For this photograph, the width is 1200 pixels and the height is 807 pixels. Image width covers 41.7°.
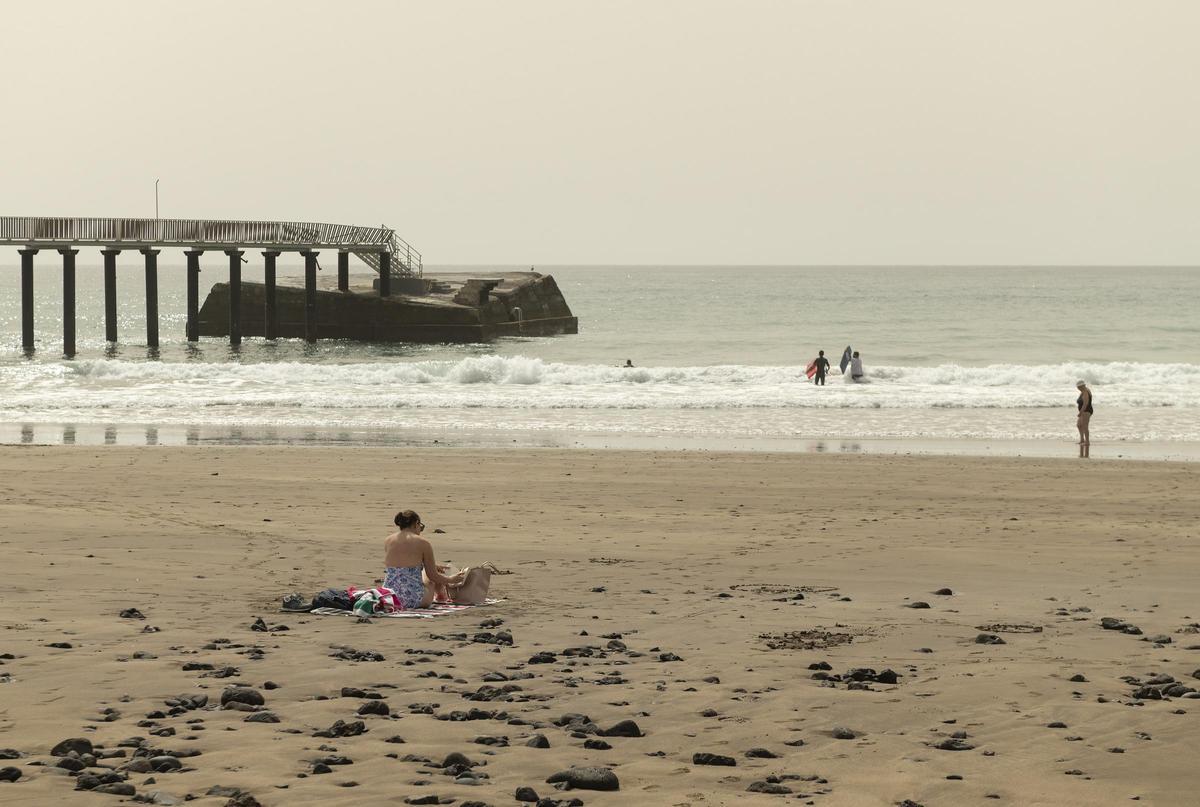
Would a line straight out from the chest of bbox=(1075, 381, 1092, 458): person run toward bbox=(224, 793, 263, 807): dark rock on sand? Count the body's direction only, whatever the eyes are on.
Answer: no

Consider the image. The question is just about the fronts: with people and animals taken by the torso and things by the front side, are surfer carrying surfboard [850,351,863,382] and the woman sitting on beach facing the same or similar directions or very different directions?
same or similar directions

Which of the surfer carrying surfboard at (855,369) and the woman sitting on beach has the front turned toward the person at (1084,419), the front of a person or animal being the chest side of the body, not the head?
the woman sitting on beach

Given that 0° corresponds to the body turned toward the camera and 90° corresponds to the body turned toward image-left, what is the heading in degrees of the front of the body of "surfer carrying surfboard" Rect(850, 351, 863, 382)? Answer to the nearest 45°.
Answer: approximately 180°

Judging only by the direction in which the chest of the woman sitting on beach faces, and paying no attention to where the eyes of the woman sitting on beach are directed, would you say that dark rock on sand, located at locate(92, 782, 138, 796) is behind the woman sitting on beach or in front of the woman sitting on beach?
behind

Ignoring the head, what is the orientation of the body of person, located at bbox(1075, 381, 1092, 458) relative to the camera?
to the viewer's left

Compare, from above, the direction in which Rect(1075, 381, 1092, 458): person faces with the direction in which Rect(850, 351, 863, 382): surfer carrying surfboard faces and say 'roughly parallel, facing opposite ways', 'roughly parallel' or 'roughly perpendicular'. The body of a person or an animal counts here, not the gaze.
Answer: roughly perpendicular

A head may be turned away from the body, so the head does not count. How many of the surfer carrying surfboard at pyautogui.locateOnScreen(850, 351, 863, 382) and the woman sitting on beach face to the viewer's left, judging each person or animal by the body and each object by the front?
0

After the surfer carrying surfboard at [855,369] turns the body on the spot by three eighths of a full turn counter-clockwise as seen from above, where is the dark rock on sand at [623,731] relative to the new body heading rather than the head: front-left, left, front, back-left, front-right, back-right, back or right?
front-left

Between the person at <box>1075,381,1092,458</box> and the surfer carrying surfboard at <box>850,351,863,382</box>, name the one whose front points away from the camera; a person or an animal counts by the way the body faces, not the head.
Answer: the surfer carrying surfboard

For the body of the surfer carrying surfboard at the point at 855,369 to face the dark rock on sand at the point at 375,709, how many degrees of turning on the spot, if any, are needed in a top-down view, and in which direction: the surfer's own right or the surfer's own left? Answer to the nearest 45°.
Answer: approximately 180°

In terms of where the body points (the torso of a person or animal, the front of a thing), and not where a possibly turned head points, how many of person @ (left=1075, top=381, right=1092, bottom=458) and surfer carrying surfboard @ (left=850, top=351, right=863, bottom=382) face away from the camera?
1

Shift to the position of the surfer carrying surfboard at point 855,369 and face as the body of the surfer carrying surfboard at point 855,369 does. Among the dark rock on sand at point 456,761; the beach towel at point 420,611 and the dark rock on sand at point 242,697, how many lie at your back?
3

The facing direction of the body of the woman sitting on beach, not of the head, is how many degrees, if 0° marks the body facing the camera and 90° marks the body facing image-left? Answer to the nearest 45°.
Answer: approximately 225°

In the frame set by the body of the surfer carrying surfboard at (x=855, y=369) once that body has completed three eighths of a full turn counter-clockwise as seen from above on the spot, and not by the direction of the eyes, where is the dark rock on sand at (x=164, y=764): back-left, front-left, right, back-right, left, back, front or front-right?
front-left

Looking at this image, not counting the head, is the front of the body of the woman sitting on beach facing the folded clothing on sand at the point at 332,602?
no
